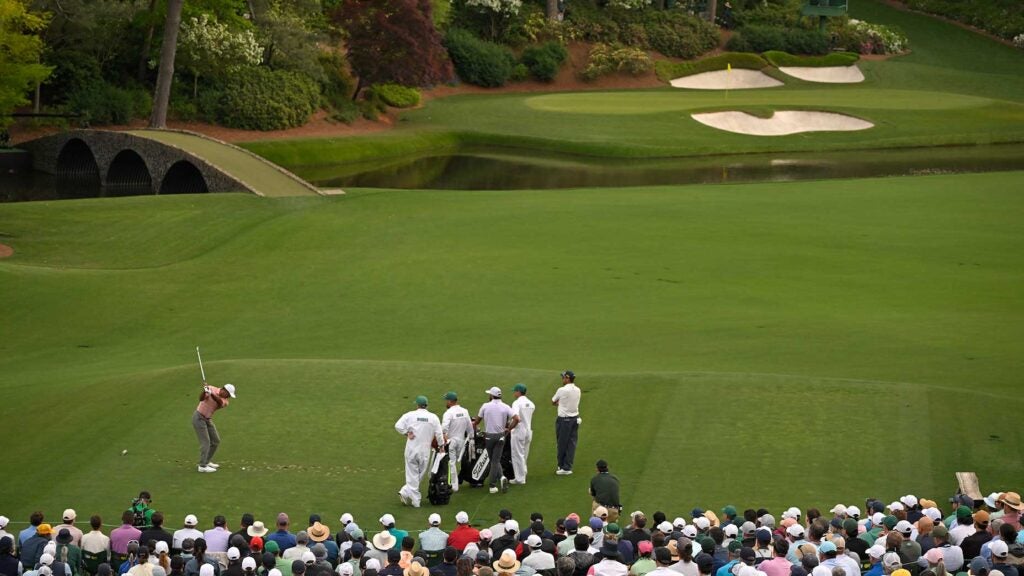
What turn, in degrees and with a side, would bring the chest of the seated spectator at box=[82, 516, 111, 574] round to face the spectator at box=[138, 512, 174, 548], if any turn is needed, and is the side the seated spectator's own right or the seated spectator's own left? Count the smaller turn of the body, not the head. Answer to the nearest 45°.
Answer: approximately 90° to the seated spectator's own right

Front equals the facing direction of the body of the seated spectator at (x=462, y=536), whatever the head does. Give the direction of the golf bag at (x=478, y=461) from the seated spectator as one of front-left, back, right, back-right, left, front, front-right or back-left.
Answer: front

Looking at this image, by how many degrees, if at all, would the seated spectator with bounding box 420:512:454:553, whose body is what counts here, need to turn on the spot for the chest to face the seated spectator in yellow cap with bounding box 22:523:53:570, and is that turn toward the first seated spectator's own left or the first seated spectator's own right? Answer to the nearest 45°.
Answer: approximately 90° to the first seated spectator's own left

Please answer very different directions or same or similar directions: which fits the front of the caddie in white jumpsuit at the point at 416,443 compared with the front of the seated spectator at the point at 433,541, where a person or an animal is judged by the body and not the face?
same or similar directions

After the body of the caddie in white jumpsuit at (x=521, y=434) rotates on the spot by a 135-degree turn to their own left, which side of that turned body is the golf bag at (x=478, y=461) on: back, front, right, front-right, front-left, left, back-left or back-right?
right

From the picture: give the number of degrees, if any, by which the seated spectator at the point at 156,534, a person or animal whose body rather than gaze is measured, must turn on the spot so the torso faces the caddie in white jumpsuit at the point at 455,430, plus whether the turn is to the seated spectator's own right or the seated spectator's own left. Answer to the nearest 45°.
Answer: approximately 45° to the seated spectator's own right

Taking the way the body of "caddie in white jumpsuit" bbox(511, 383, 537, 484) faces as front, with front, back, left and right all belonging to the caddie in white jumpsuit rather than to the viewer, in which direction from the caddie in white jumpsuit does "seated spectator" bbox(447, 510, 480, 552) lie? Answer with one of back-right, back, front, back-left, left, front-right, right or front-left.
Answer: back-left

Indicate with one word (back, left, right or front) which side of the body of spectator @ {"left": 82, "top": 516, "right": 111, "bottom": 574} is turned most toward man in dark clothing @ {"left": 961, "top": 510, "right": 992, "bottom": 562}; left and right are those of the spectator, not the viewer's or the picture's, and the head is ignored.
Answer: right

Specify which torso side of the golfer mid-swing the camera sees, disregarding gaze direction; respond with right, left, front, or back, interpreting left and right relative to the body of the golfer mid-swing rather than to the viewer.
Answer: right

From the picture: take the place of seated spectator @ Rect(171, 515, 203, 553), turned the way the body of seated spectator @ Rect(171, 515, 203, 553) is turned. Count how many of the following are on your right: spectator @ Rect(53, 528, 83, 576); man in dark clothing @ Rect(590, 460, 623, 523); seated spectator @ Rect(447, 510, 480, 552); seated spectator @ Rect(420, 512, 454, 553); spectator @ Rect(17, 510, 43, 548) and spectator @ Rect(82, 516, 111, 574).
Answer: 3

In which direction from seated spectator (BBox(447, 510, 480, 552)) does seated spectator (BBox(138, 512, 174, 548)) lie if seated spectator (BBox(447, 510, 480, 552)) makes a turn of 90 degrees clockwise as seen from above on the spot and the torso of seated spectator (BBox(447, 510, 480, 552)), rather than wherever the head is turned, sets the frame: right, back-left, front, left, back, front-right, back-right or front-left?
back

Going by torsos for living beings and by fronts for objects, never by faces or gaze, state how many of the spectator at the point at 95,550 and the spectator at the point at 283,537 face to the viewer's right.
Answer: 0

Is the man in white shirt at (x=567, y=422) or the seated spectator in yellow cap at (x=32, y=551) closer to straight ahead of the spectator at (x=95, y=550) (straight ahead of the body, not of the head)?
the man in white shirt

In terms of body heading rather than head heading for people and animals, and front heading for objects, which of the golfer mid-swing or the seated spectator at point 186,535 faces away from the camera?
the seated spectator

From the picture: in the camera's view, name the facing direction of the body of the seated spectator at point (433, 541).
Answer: away from the camera

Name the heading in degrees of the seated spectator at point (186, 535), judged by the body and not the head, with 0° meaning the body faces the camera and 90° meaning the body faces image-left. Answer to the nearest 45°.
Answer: approximately 180°

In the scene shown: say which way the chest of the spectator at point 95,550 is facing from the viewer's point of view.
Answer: away from the camera
